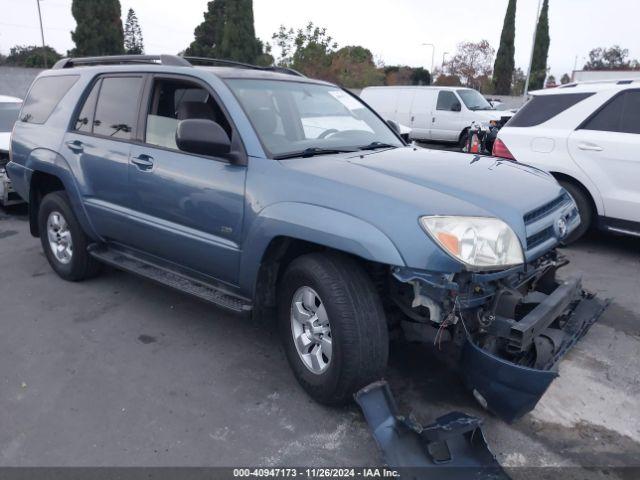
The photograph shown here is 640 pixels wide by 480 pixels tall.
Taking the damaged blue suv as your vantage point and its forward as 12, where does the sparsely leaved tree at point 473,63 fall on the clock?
The sparsely leaved tree is roughly at 8 o'clock from the damaged blue suv.

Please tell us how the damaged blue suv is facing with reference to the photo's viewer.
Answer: facing the viewer and to the right of the viewer

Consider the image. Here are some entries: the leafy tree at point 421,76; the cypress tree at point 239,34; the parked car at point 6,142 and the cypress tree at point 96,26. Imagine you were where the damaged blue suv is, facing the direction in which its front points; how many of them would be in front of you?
0

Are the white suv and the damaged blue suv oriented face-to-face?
no

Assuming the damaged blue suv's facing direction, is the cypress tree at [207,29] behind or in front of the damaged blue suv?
behind

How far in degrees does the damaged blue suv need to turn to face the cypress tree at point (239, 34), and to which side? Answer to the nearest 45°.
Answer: approximately 135° to its left

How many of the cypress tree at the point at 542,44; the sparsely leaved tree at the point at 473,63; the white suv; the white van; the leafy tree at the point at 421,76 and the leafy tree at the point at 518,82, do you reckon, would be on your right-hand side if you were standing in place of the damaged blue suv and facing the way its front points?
0

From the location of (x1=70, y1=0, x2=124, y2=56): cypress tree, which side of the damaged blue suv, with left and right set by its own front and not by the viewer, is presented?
back

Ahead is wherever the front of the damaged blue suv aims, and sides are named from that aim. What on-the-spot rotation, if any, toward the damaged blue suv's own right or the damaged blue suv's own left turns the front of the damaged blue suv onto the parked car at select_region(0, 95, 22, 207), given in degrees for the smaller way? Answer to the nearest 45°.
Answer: approximately 180°

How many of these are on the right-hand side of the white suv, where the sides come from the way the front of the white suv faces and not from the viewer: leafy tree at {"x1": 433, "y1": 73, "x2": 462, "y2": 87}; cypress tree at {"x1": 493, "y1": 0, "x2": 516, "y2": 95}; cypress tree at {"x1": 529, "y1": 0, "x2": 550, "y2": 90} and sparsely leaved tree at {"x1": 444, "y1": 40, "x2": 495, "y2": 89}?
0

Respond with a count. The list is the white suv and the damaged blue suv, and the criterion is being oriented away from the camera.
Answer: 0

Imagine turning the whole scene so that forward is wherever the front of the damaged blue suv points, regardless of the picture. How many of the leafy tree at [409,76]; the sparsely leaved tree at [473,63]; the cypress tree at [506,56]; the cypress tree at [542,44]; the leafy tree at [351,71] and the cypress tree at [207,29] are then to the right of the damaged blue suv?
0

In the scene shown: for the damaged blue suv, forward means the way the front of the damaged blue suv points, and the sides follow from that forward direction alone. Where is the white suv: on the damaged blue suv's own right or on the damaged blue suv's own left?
on the damaged blue suv's own left
